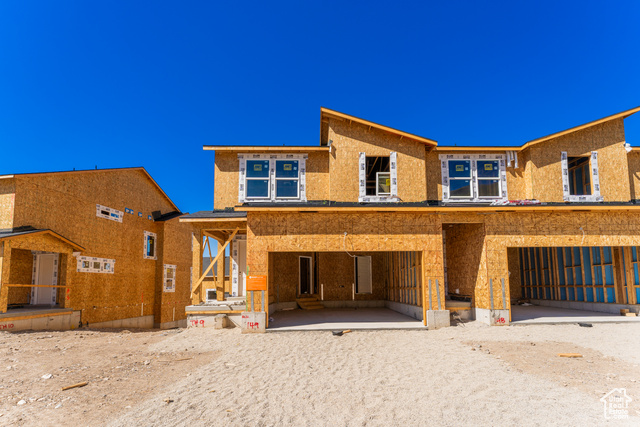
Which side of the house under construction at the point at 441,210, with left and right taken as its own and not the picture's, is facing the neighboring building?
right

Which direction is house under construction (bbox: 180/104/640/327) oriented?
toward the camera
